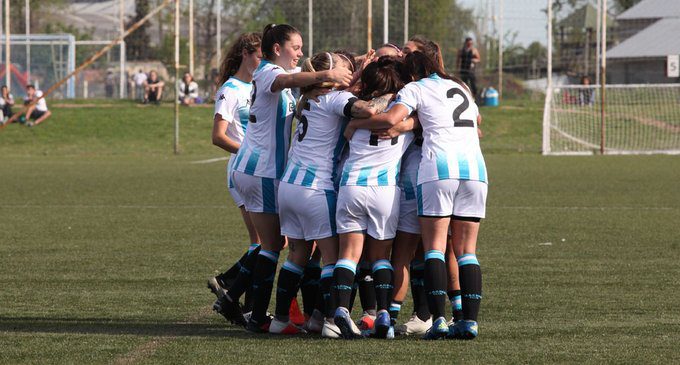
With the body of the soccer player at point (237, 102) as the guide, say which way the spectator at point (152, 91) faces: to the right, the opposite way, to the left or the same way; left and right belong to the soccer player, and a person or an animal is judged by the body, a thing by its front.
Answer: to the right

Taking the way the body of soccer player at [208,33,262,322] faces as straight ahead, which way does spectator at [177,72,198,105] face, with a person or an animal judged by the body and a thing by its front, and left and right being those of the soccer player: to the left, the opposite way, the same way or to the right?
to the right

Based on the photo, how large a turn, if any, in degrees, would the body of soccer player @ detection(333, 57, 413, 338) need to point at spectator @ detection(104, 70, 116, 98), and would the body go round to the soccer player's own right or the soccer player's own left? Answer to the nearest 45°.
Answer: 0° — they already face them

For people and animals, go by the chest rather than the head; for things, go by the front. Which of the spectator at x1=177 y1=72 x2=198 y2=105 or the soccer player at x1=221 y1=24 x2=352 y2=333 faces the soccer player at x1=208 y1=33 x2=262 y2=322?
the spectator

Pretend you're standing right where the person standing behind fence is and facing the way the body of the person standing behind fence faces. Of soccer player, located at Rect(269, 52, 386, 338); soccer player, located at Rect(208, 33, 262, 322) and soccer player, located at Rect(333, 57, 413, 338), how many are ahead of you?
3

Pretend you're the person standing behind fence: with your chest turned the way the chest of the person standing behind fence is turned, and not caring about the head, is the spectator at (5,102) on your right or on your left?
on your right

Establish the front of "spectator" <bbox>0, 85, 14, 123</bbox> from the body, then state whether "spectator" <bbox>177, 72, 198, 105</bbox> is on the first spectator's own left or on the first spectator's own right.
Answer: on the first spectator's own left

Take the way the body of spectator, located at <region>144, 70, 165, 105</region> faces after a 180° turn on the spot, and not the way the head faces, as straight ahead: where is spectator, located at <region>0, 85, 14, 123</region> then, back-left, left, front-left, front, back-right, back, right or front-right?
back-left

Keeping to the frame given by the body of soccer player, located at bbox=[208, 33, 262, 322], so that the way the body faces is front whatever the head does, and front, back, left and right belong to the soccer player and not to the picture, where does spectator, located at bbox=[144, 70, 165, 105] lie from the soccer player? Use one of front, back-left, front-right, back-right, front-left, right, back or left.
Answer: left

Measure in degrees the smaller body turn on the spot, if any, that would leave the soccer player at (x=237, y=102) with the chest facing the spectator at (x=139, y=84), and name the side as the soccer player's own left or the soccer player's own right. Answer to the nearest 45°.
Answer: approximately 90° to the soccer player's own left

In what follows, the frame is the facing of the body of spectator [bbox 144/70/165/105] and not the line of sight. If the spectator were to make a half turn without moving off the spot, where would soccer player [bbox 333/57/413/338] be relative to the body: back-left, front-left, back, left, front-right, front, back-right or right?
back

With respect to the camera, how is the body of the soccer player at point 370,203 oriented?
away from the camera

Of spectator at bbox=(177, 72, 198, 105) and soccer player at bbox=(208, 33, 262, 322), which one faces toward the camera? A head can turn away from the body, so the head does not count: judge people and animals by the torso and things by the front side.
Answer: the spectator

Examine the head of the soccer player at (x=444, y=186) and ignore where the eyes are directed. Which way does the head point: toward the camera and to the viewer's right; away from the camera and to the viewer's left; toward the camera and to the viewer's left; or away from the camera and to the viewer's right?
away from the camera and to the viewer's left

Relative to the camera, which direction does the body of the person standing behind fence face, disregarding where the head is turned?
toward the camera
